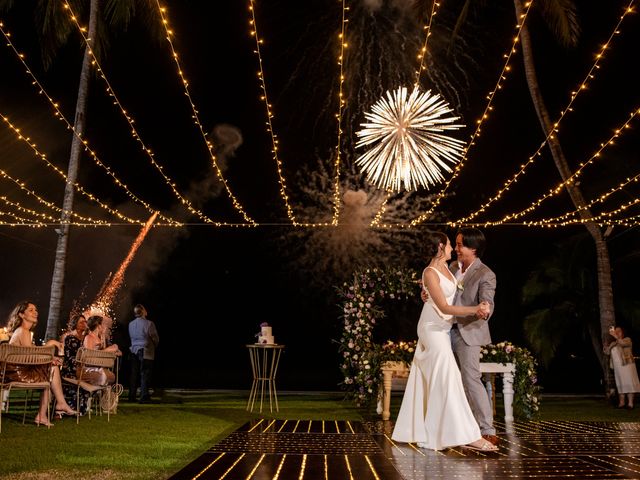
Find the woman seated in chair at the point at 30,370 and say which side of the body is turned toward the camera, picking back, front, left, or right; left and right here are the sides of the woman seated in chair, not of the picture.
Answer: right

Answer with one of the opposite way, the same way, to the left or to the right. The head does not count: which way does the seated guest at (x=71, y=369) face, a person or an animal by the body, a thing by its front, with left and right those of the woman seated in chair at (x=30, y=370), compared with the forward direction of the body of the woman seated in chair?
the same way

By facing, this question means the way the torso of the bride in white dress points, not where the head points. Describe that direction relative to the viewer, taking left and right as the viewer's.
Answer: facing to the right of the viewer

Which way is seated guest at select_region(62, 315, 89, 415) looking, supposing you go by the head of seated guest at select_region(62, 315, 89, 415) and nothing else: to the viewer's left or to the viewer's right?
to the viewer's right

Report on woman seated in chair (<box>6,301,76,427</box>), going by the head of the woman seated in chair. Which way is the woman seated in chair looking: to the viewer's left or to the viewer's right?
to the viewer's right

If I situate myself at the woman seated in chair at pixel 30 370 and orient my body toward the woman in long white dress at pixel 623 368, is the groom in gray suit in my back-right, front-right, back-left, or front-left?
front-right

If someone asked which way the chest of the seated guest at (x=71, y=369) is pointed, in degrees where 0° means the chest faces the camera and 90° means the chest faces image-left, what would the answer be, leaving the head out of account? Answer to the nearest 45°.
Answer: approximately 270°

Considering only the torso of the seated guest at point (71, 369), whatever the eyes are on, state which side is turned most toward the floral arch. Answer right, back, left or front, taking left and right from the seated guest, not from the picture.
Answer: front

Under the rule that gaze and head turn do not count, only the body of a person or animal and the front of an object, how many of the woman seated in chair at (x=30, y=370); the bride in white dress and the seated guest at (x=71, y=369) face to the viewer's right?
3

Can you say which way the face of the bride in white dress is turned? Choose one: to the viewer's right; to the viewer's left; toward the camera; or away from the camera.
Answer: to the viewer's right

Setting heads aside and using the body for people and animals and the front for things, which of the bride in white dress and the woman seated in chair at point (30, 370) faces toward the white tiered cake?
the woman seated in chair

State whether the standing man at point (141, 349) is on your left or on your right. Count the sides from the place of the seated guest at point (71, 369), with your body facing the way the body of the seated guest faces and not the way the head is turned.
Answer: on your left
